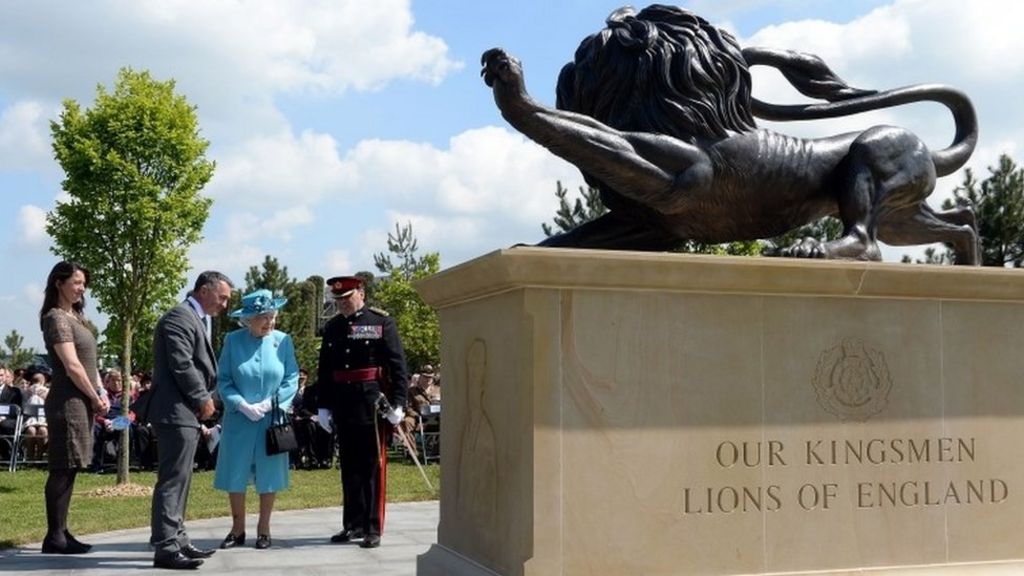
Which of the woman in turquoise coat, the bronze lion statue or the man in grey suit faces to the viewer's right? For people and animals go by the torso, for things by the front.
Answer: the man in grey suit

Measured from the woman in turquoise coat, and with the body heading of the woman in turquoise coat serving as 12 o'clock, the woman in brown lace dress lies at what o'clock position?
The woman in brown lace dress is roughly at 3 o'clock from the woman in turquoise coat.

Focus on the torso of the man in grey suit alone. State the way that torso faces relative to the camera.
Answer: to the viewer's right

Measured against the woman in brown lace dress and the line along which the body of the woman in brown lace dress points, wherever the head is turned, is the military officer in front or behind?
in front

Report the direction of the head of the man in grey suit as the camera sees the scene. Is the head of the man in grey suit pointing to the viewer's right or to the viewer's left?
to the viewer's right

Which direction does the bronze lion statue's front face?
to the viewer's left

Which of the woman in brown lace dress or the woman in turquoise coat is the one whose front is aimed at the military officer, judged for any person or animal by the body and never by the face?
the woman in brown lace dress

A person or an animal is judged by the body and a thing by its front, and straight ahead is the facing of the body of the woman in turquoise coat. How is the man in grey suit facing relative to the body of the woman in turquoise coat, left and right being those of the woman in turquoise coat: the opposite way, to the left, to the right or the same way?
to the left

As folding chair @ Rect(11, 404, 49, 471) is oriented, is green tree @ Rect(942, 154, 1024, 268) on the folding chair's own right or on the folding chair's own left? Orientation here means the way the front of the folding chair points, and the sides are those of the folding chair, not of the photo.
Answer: on the folding chair's own left
